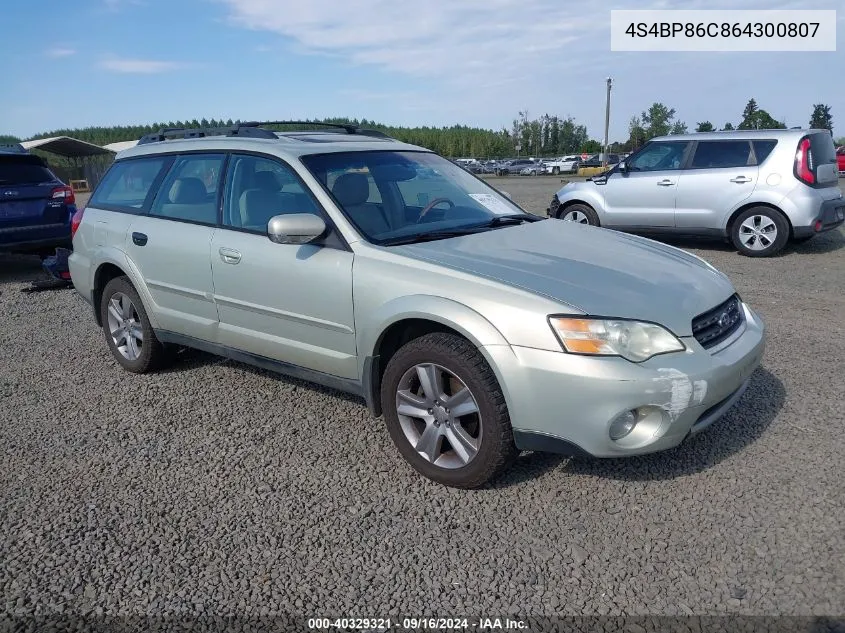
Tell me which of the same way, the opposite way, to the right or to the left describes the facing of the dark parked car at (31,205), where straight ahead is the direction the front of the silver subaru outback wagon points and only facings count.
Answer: the opposite way

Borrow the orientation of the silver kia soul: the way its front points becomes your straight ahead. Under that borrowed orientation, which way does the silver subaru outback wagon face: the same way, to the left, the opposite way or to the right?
the opposite way

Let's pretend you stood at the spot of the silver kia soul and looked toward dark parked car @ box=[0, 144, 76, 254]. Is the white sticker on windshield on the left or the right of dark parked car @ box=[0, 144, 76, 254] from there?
left

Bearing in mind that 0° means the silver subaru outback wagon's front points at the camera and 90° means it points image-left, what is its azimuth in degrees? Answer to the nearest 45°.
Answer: approximately 315°

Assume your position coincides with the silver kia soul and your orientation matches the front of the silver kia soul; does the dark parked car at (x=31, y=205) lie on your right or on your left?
on your left

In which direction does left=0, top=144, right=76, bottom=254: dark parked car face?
away from the camera

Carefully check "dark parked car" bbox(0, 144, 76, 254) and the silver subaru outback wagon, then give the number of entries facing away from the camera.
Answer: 1

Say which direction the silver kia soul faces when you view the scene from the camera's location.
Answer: facing away from the viewer and to the left of the viewer

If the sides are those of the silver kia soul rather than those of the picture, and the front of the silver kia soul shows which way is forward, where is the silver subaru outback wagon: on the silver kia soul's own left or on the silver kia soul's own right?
on the silver kia soul's own left

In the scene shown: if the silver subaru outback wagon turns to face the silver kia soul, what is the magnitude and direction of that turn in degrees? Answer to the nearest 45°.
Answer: approximately 90° to its left

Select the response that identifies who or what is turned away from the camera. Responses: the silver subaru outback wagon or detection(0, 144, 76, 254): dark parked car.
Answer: the dark parked car

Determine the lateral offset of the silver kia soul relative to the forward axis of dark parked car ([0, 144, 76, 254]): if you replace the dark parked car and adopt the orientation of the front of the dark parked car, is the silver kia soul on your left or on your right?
on your right

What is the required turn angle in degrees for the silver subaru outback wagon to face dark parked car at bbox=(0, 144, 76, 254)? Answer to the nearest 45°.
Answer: approximately 180°
